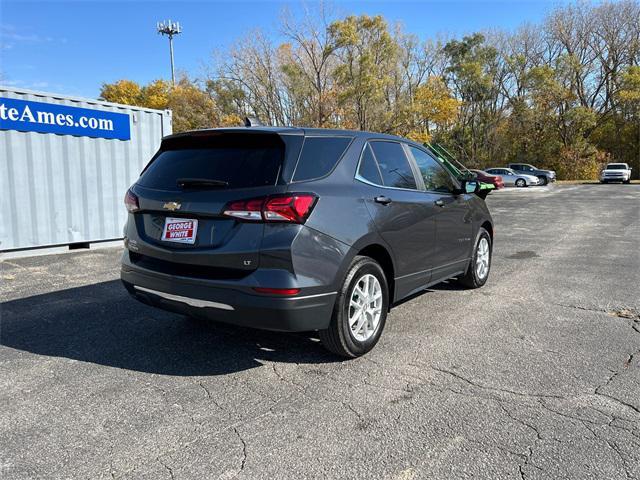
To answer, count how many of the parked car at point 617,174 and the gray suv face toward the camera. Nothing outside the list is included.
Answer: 1

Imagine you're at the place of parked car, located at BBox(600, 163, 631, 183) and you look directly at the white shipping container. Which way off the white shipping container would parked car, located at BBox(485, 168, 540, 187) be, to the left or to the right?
right

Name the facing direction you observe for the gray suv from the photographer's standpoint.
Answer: facing away from the viewer and to the right of the viewer

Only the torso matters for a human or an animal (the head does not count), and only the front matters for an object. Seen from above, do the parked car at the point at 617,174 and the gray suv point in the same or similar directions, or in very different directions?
very different directions

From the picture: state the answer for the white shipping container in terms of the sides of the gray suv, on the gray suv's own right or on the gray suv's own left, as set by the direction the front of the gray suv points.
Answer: on the gray suv's own left

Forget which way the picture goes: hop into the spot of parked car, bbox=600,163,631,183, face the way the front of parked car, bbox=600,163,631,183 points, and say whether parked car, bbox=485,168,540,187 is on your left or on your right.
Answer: on your right

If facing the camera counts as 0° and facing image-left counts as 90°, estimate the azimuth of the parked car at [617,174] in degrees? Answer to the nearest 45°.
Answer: approximately 0°

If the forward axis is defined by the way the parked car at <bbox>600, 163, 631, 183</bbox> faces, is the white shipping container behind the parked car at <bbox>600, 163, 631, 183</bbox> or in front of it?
in front
